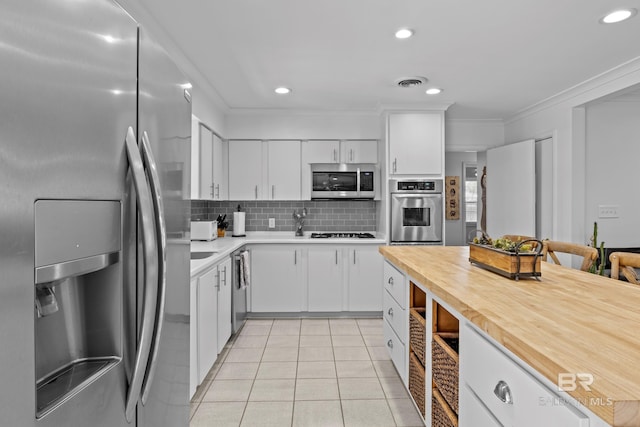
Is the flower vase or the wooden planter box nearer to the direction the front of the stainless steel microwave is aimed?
the wooden planter box

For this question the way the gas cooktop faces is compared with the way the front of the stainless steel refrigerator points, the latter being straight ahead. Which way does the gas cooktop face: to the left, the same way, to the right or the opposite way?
to the right

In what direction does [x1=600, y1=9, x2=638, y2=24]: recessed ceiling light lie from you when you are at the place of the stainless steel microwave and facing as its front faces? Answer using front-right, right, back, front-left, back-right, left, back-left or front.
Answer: front-left

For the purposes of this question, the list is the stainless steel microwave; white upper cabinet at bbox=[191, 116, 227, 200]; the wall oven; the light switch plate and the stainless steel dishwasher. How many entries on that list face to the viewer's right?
2

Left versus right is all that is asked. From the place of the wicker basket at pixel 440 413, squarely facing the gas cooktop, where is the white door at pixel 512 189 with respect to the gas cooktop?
right

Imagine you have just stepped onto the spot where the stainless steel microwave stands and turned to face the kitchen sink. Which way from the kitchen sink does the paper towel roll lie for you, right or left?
right

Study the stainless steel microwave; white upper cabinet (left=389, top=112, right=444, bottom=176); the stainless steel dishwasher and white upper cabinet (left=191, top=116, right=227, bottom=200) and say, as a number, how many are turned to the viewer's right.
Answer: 2

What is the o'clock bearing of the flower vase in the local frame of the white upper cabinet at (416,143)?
The flower vase is roughly at 3 o'clock from the white upper cabinet.

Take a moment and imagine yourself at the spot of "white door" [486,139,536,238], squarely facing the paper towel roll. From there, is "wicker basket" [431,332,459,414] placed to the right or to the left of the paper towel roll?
left

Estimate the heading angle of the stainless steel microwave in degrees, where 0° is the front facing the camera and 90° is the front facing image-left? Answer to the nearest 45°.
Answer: approximately 0°

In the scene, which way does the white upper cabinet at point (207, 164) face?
to the viewer's right

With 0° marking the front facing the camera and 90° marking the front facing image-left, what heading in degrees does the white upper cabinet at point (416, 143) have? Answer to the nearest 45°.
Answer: approximately 0°

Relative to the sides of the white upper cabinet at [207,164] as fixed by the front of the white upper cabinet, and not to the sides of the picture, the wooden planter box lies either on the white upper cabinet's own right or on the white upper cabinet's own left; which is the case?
on the white upper cabinet's own right

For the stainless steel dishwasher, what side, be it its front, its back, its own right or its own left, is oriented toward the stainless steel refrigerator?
right
